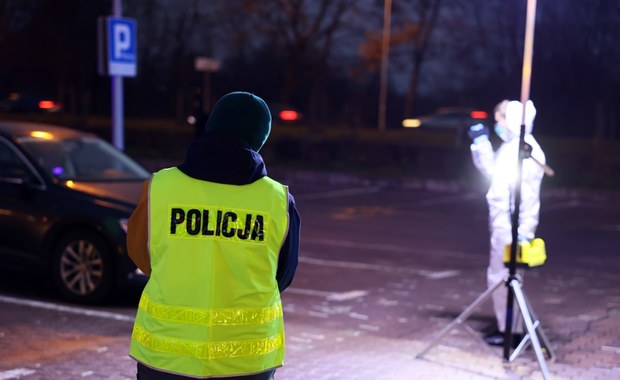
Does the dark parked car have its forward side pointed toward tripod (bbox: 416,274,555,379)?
yes

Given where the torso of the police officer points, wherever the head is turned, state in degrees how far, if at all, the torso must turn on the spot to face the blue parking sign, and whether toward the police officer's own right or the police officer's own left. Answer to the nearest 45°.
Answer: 0° — they already face it

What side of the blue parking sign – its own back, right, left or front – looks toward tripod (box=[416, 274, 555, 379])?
front

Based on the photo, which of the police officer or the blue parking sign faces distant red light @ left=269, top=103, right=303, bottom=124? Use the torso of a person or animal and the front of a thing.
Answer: the police officer

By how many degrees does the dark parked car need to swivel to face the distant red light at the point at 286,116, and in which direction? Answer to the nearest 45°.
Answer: approximately 135° to its left

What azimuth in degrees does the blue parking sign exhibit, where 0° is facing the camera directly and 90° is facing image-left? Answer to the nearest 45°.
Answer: approximately 315°

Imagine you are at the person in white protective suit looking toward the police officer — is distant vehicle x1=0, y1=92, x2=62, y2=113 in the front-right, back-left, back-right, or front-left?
back-right

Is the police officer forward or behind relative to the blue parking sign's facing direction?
forward

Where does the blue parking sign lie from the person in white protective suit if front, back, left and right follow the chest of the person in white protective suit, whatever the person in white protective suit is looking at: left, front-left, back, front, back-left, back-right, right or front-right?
front-right

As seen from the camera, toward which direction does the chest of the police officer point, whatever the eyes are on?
away from the camera

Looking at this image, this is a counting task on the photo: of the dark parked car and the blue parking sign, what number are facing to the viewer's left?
0

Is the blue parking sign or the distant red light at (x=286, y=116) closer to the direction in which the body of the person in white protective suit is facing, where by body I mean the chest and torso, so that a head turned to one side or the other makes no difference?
the blue parking sign

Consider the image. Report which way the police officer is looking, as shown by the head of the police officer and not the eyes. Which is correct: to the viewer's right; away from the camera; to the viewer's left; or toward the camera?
away from the camera

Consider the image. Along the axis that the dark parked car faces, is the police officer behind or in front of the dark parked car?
in front
